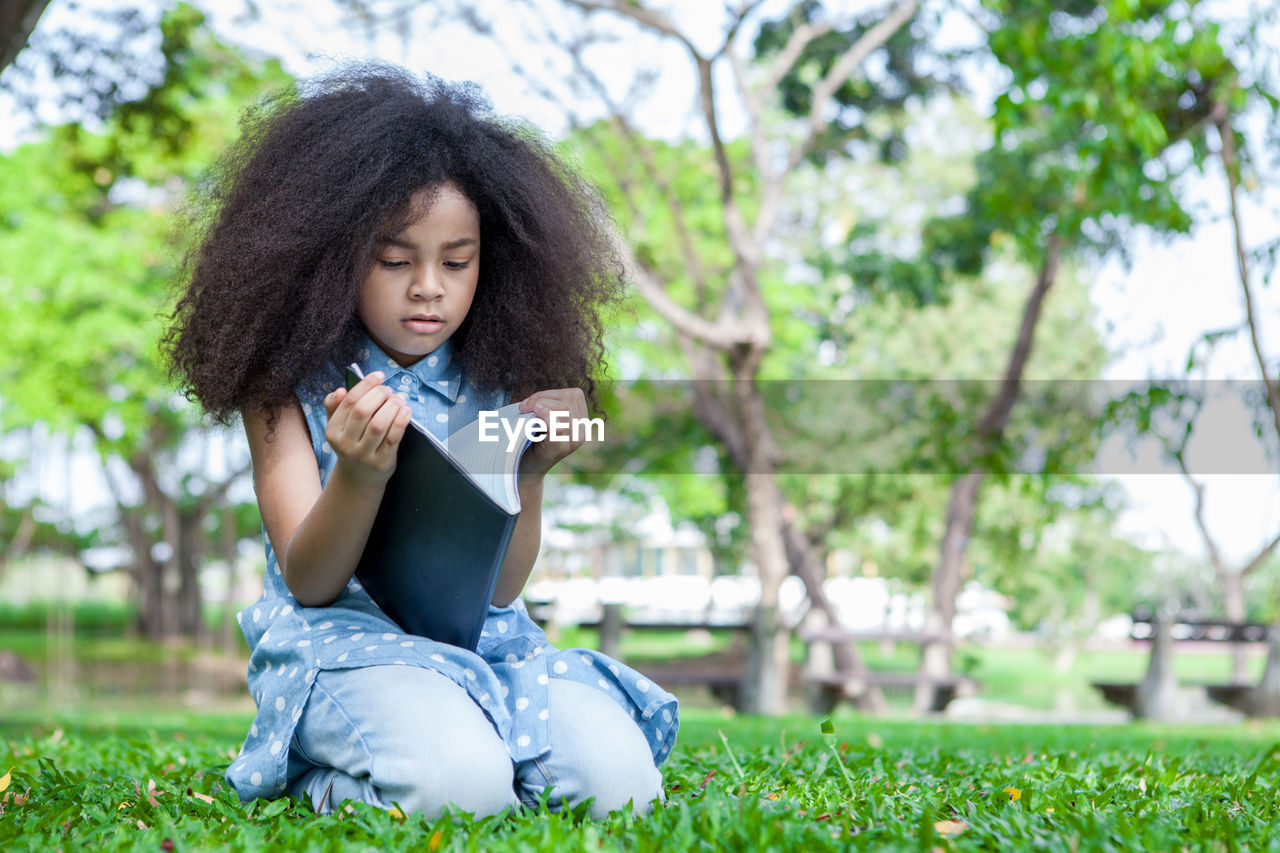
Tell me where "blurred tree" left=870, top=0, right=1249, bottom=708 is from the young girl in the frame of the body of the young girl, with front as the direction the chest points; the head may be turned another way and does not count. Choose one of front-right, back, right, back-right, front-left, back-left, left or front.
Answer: left

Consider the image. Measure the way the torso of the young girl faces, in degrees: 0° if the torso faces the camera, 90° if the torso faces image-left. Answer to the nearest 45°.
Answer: approximately 315°

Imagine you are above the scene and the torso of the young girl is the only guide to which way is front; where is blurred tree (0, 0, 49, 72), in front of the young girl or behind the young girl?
behind

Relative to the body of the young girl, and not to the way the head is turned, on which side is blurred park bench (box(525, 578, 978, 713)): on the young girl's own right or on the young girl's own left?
on the young girl's own left
